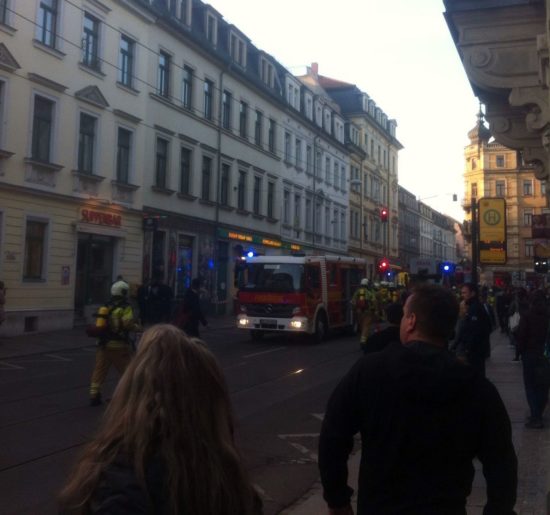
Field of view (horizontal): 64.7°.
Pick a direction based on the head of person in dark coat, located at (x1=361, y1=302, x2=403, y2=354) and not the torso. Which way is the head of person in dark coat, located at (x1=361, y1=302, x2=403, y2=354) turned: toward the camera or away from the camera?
away from the camera

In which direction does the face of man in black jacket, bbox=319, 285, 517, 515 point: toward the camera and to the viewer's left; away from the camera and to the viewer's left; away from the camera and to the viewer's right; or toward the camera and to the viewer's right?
away from the camera and to the viewer's left

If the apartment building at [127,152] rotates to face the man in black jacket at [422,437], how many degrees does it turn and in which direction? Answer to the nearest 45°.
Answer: approximately 45° to its right

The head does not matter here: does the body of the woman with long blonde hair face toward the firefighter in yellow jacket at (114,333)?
yes

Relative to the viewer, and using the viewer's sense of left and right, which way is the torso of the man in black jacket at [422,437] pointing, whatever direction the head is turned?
facing away from the viewer

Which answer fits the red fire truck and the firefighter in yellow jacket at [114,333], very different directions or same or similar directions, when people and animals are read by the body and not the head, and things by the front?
very different directions

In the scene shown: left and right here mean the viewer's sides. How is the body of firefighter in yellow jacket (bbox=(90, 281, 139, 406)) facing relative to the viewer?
facing away from the viewer and to the right of the viewer

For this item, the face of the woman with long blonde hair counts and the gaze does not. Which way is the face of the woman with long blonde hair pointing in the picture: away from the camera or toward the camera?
away from the camera

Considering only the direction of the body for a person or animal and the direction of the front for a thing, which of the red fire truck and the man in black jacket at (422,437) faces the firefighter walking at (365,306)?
the man in black jacket

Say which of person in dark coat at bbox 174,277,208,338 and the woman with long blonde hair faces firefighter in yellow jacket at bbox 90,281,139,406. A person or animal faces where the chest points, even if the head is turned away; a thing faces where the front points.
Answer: the woman with long blonde hair

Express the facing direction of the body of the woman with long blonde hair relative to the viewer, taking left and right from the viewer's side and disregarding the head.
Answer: facing away from the viewer
